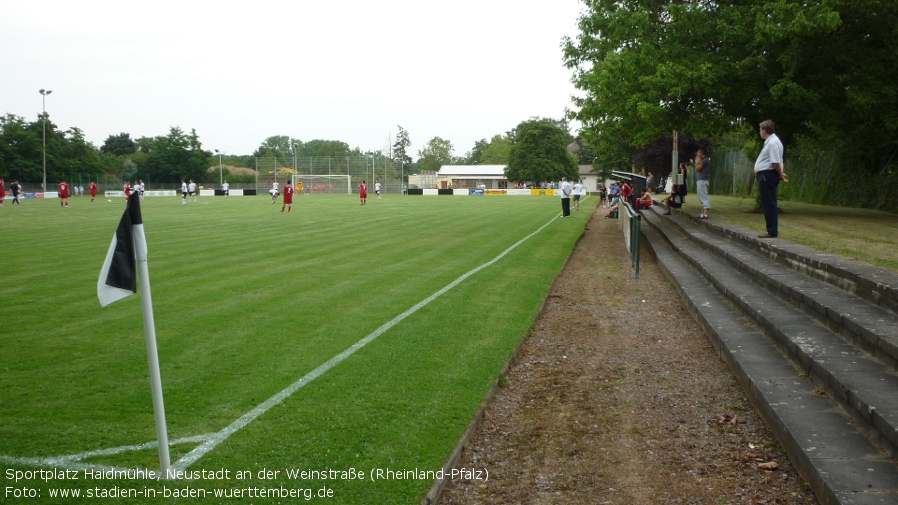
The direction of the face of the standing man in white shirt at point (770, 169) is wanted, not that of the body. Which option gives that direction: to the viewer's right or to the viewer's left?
to the viewer's left

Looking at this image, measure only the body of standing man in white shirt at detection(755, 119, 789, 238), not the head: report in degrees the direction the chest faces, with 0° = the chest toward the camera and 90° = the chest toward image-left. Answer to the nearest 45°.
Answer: approximately 90°

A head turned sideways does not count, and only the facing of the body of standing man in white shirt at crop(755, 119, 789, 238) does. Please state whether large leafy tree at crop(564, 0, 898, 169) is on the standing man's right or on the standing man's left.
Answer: on the standing man's right

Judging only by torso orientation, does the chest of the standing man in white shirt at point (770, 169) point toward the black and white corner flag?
no

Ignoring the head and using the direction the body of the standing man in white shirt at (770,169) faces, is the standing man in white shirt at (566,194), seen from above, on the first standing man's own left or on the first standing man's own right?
on the first standing man's own right
